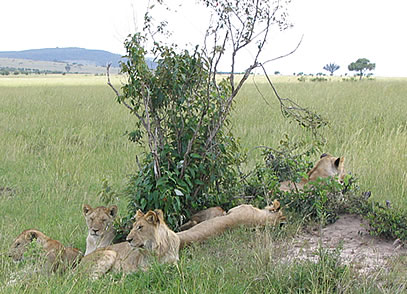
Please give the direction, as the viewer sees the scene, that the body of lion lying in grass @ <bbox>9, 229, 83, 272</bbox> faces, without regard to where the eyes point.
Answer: to the viewer's left

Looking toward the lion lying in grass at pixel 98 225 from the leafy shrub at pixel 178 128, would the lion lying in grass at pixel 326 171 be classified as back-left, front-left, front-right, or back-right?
back-left

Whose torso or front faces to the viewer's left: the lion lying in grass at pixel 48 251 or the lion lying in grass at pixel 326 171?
the lion lying in grass at pixel 48 251

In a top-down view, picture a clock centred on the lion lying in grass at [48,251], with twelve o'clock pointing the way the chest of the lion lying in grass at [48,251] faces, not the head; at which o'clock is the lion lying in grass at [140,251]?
the lion lying in grass at [140,251] is roughly at 7 o'clock from the lion lying in grass at [48,251].

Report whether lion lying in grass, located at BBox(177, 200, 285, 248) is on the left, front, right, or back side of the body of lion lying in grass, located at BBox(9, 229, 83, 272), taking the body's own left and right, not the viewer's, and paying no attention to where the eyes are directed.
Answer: back

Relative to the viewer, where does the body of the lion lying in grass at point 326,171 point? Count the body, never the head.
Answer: to the viewer's right

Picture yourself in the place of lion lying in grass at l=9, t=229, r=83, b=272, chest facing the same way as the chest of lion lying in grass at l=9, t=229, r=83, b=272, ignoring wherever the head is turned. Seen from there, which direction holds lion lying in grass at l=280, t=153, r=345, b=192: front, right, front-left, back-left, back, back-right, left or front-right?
back

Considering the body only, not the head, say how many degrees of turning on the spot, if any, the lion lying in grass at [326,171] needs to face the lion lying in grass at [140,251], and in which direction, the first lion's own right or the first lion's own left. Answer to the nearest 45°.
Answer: approximately 135° to the first lion's own right

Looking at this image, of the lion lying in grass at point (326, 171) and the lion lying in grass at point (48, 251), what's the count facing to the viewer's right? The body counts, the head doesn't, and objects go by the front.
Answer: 1

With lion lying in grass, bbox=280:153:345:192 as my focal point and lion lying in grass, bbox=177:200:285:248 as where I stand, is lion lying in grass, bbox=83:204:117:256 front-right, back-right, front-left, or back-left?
back-left
